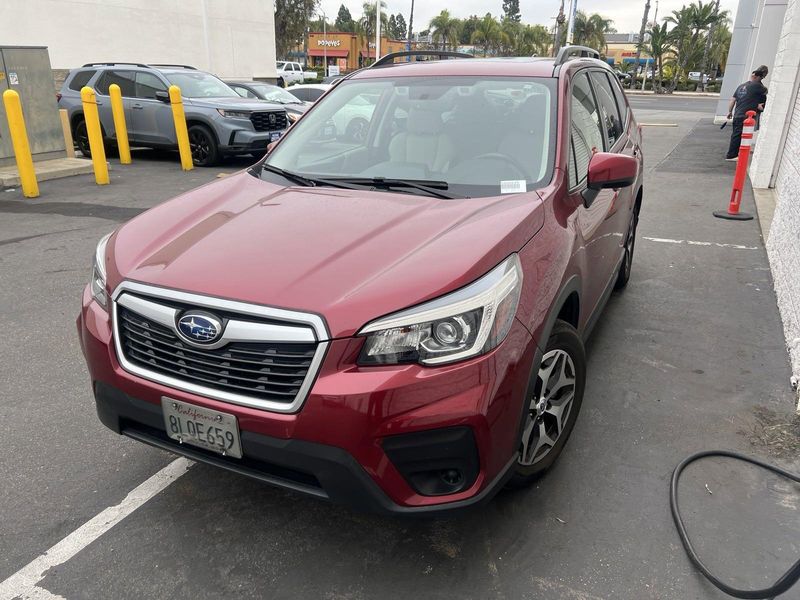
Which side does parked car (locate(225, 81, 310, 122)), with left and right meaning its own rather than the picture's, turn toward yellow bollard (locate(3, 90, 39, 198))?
right

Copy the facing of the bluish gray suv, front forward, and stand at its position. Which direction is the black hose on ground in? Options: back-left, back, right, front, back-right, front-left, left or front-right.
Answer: front-right

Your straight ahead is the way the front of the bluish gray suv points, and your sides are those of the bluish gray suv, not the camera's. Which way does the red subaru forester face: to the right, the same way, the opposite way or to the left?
to the right

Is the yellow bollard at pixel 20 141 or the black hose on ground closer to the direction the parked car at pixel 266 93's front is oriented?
the black hose on ground

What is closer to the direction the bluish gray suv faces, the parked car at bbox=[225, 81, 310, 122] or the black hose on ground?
the black hose on ground

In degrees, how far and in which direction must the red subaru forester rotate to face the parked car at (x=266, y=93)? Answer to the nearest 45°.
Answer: approximately 135° to its right

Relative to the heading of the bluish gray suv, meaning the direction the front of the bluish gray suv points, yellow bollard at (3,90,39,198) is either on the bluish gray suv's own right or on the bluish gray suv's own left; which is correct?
on the bluish gray suv's own right

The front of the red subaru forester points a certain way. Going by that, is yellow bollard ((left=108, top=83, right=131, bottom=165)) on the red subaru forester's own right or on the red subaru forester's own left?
on the red subaru forester's own right

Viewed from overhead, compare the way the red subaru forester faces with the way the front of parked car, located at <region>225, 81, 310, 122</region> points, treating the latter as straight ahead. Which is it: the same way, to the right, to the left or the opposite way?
to the right

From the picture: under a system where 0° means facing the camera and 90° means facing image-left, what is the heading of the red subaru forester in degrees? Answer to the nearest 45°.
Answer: approximately 45°

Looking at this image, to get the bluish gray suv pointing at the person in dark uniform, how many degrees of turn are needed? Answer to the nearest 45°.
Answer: approximately 45° to its left
